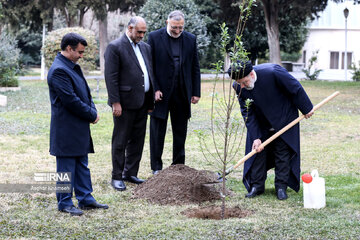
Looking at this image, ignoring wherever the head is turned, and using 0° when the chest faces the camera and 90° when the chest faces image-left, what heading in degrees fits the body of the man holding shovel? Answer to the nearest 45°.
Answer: approximately 45°

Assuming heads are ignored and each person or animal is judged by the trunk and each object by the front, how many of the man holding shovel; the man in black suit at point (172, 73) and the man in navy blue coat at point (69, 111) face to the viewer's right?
1

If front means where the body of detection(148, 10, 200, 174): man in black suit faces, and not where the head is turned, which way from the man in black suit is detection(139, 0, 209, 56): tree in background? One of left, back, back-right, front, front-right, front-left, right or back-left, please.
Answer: back

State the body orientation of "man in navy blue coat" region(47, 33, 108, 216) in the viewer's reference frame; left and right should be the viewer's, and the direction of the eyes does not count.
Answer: facing to the right of the viewer

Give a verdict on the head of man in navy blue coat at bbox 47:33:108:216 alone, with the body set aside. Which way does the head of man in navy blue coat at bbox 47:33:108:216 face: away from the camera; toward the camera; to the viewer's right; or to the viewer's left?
to the viewer's right

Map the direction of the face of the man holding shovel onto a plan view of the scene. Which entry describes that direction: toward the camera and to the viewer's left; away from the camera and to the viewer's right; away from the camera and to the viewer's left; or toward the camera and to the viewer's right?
toward the camera and to the viewer's left

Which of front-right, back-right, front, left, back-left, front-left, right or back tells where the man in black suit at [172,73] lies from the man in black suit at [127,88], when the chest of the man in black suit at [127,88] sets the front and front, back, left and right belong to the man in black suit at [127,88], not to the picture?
left

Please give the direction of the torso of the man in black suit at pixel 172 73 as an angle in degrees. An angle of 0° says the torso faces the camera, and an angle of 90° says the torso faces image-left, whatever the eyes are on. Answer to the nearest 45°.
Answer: approximately 0°

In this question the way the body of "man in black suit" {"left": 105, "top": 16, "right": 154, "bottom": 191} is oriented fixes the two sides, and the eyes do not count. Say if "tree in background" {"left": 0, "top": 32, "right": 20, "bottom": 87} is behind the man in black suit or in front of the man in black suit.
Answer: behind

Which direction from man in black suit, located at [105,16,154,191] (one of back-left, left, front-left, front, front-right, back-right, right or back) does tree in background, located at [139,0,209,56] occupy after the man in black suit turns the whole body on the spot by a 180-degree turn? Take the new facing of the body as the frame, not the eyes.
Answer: front-right

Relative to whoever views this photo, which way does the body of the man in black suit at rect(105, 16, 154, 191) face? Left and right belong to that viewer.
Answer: facing the viewer and to the right of the viewer

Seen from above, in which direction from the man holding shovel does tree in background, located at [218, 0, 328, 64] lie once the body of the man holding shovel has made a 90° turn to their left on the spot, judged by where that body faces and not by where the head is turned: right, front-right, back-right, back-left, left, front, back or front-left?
back-left

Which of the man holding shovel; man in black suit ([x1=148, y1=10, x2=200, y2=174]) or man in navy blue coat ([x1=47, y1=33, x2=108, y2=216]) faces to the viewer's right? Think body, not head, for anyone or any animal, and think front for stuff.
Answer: man in navy blue coat ([x1=47, y1=33, x2=108, y2=216])
